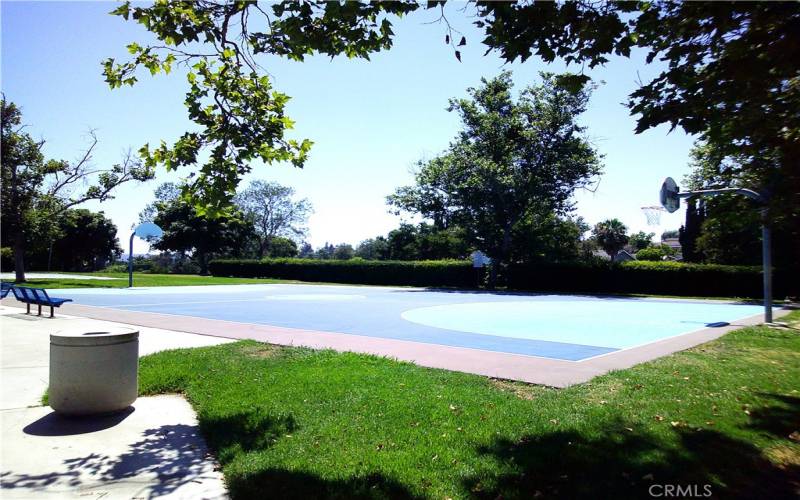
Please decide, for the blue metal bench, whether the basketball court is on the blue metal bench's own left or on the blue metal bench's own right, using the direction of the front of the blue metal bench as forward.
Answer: on the blue metal bench's own right

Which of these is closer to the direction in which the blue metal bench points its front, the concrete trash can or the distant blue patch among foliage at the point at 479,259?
the distant blue patch among foliage

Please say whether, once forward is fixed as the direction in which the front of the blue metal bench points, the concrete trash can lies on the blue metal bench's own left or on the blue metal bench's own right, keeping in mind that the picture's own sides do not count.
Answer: on the blue metal bench's own right

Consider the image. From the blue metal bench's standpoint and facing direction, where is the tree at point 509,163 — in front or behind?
in front

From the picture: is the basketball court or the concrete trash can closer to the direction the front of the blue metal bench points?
the basketball court

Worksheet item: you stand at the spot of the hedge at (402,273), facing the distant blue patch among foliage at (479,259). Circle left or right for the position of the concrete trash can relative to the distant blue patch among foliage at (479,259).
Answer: right

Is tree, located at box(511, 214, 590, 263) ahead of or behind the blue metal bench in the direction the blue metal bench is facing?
ahead

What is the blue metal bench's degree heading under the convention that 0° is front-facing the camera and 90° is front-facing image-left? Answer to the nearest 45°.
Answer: approximately 225°

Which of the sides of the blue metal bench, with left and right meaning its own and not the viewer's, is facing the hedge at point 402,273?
front

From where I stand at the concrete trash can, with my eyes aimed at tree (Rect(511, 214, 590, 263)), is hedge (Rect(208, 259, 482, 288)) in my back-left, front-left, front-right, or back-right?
front-left
